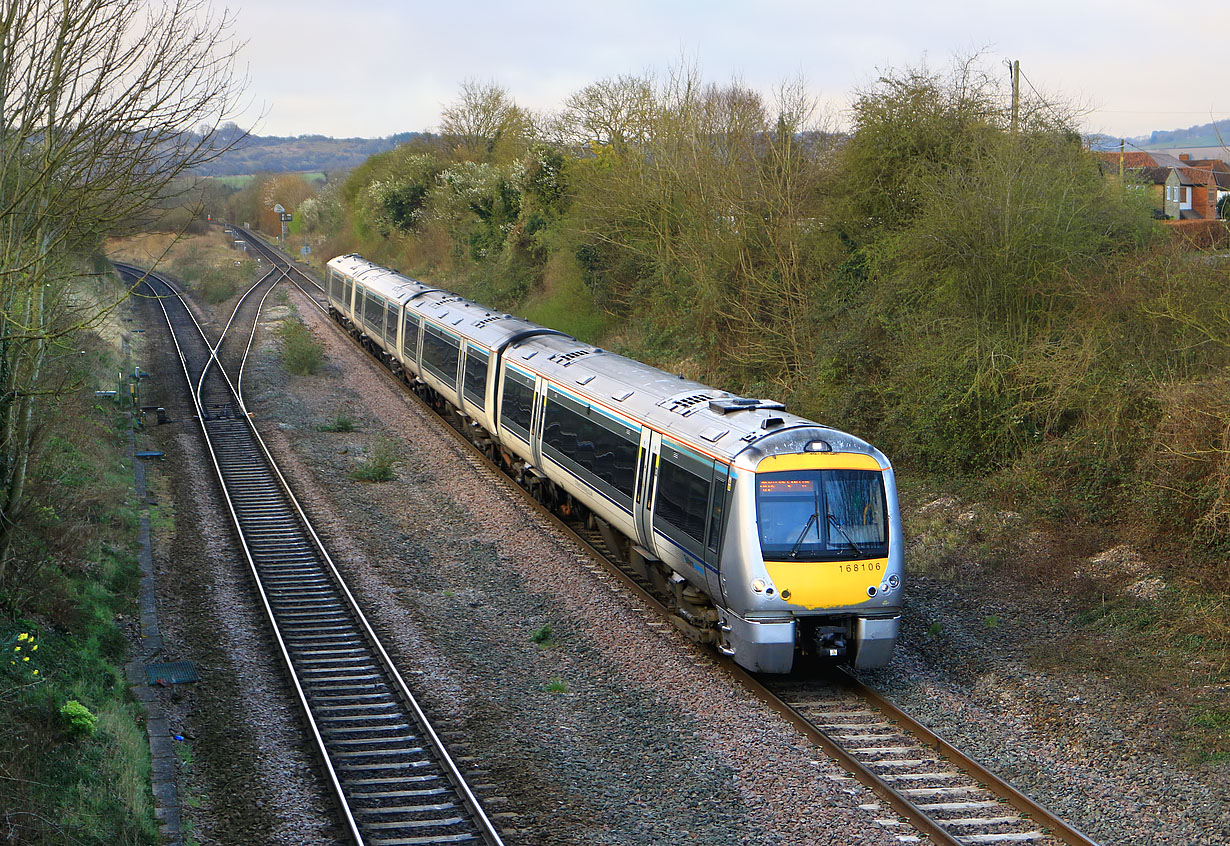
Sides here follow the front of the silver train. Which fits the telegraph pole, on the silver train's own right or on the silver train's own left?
on the silver train's own left

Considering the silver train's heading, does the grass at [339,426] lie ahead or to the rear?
to the rear

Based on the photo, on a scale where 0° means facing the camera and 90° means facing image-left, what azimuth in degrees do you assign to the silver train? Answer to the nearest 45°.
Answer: approximately 315°
